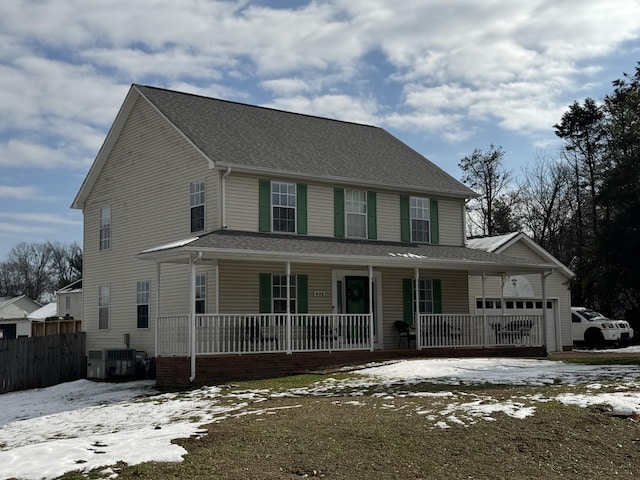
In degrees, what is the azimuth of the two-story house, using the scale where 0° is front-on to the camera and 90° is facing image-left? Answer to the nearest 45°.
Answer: approximately 315°

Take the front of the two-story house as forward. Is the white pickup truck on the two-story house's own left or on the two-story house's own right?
on the two-story house's own left

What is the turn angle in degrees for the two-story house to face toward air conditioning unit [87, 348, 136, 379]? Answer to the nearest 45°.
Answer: approximately 135° to its right

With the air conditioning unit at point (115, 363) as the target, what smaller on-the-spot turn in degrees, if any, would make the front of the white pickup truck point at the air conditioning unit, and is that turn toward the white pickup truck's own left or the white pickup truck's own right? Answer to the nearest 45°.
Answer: approximately 90° to the white pickup truck's own right

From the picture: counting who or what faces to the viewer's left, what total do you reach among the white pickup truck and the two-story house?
0

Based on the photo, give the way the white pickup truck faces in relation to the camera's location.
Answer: facing the viewer and to the right of the viewer

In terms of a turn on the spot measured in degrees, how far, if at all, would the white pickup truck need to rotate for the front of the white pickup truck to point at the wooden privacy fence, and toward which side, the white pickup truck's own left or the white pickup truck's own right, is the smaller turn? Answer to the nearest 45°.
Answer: approximately 90° to the white pickup truck's own right

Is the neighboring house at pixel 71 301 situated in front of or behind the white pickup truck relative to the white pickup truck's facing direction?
behind
